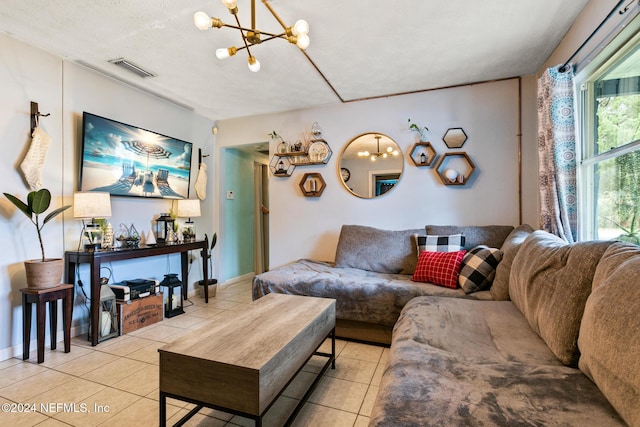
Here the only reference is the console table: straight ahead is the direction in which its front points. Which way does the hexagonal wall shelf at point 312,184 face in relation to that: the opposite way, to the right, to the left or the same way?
to the right

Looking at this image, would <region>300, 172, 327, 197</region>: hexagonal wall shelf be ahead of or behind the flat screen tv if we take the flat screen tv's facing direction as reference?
ahead

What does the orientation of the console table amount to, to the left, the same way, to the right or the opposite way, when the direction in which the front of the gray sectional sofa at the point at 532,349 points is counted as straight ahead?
the opposite way

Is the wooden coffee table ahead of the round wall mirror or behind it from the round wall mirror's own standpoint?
ahead

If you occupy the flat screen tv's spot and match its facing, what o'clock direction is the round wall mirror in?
The round wall mirror is roughly at 11 o'clock from the flat screen tv.

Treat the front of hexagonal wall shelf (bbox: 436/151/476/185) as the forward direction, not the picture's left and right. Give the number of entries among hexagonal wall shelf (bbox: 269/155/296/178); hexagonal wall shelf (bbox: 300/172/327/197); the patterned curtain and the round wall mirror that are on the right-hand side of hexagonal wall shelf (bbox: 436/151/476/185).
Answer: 3

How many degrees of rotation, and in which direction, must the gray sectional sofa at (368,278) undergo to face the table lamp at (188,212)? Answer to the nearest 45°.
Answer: approximately 90° to its right

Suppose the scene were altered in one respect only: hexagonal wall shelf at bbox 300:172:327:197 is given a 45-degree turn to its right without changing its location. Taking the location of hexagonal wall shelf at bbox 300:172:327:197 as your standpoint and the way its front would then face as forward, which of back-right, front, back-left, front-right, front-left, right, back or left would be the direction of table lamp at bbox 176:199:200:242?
front-right

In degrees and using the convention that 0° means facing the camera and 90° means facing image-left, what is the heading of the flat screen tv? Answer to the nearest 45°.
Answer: approximately 315°

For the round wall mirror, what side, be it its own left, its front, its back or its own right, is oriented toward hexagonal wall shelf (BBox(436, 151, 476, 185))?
left
